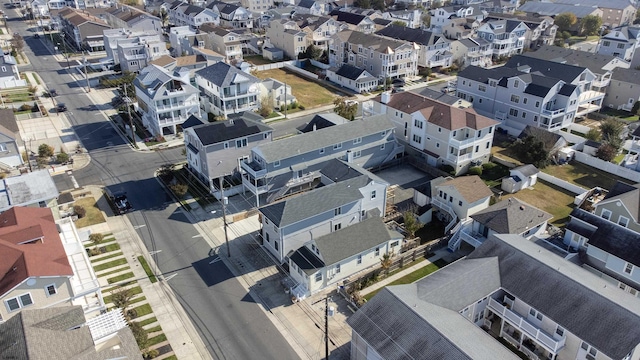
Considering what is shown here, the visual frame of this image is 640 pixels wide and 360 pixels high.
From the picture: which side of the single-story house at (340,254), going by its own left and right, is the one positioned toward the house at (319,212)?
right

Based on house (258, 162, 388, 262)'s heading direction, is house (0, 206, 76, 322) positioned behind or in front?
in front

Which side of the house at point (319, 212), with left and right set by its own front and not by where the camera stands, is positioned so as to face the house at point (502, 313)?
left

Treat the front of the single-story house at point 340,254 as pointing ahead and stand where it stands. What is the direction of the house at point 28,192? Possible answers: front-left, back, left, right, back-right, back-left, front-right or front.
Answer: front-right

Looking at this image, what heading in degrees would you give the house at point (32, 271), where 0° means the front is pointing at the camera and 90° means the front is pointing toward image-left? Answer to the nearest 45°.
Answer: approximately 270°

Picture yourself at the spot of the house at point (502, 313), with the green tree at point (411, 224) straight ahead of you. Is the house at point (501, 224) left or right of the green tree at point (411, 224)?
right

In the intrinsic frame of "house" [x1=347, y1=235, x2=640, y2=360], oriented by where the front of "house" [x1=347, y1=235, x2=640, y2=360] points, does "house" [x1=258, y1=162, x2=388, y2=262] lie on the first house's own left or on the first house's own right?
on the first house's own right

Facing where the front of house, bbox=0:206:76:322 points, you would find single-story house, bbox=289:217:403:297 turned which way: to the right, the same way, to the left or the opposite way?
the opposite way

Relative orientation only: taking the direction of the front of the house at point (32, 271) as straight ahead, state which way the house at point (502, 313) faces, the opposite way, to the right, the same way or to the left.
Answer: the opposite way

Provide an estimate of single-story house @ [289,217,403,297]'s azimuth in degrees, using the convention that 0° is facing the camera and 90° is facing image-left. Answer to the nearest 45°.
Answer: approximately 45°

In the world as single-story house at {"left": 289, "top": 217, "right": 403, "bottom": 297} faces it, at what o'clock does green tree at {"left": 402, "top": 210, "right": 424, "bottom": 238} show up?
The green tree is roughly at 6 o'clock from the single-story house.

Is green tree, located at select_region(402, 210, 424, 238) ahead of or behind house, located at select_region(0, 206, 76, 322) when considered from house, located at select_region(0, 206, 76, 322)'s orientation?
ahead

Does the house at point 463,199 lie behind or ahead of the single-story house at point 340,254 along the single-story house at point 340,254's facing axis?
behind

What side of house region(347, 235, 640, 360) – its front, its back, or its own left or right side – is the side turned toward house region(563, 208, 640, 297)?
back

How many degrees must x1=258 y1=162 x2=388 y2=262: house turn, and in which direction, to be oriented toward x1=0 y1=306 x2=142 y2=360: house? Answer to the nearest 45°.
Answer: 0° — it already faces it

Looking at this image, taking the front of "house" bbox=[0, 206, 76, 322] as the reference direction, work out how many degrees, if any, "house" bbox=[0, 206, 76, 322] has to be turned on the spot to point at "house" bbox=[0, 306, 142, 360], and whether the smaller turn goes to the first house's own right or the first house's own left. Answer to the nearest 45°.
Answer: approximately 90° to the first house's own right

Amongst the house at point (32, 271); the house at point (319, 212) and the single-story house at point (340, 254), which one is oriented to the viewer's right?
the house at point (32, 271)
